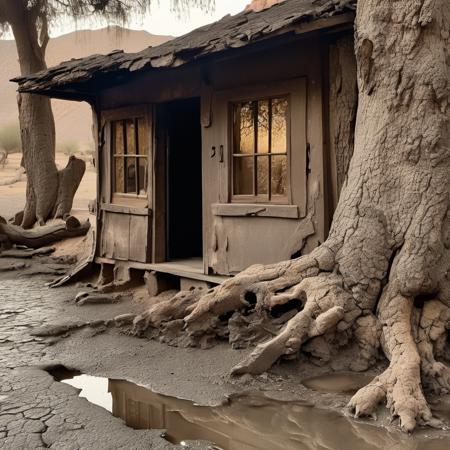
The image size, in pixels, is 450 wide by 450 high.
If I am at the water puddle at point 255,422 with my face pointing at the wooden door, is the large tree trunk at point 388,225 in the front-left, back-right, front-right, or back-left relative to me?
front-right

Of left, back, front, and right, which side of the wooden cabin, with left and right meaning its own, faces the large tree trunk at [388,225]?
left

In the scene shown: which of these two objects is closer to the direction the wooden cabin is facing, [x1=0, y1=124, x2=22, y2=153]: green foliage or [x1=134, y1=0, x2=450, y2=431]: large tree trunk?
the large tree trunk

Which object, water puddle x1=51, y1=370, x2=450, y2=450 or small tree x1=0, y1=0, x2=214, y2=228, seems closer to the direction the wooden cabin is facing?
the water puddle

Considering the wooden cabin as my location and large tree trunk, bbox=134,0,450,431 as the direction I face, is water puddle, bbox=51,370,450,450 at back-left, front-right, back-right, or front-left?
front-right

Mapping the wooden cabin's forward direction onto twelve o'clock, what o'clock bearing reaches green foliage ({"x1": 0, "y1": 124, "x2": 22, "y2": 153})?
The green foliage is roughly at 4 o'clock from the wooden cabin.

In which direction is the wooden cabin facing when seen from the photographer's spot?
facing the viewer and to the left of the viewer

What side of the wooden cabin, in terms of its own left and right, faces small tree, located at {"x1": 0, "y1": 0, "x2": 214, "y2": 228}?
right

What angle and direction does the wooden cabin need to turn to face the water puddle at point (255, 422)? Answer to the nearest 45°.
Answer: approximately 45° to its left
